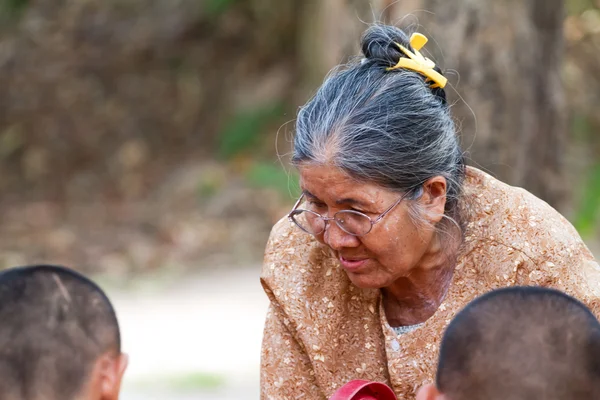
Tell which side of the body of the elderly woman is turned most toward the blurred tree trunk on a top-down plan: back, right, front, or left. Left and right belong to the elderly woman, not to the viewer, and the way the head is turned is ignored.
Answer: back

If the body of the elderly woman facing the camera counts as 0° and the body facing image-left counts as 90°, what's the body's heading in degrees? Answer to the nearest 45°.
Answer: approximately 45°

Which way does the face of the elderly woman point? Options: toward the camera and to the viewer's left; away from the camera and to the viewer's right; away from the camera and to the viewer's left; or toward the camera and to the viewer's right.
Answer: toward the camera and to the viewer's left
